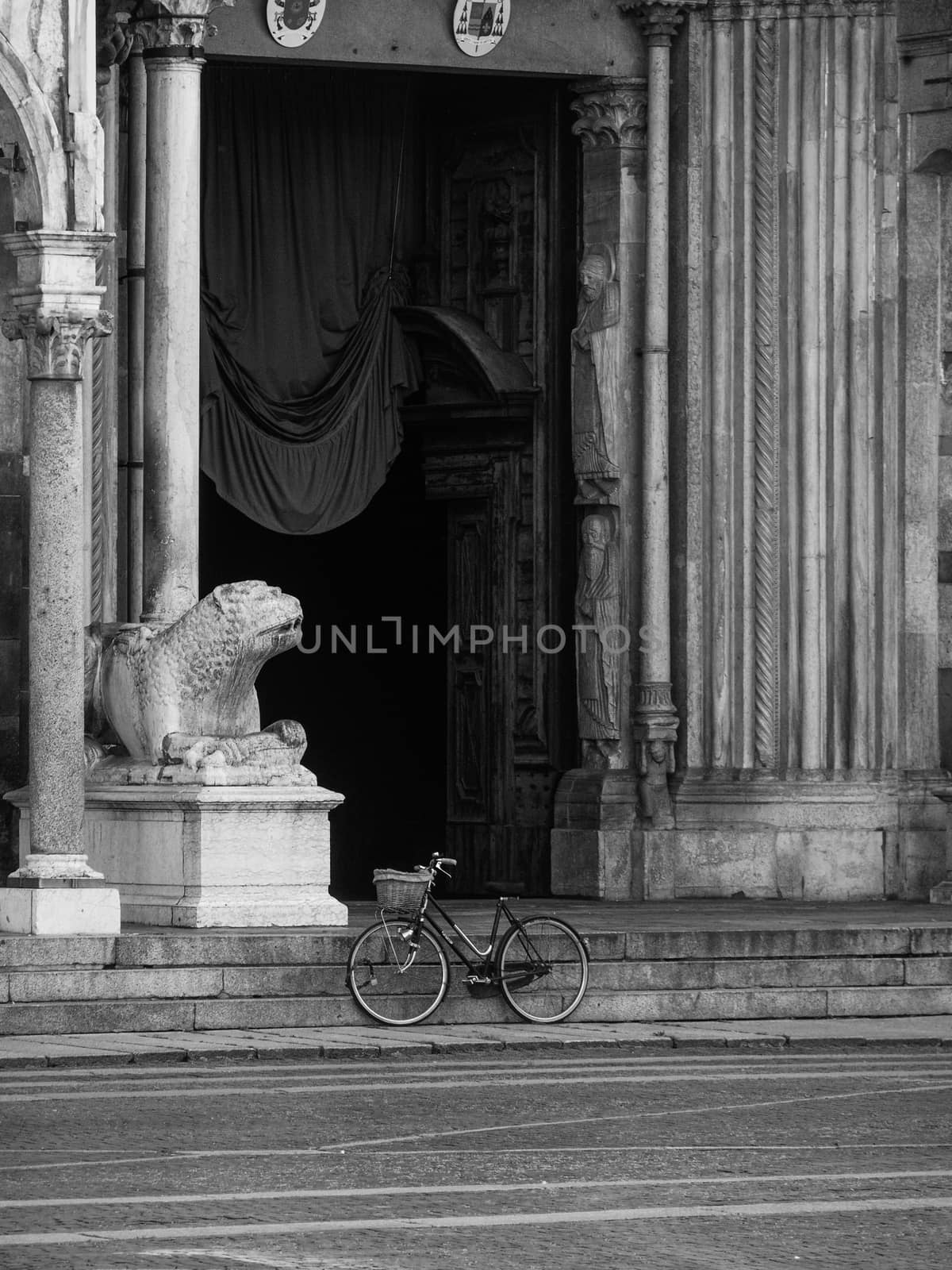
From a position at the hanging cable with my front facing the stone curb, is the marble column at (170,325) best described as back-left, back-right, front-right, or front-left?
front-right

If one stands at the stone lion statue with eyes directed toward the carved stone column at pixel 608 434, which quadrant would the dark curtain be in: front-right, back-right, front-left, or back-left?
front-left

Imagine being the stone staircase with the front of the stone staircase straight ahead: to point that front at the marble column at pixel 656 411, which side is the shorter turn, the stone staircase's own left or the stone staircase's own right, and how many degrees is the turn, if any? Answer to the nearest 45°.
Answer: approximately 180°

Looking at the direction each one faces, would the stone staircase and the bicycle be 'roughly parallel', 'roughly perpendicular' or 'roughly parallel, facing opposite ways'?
roughly perpendicular

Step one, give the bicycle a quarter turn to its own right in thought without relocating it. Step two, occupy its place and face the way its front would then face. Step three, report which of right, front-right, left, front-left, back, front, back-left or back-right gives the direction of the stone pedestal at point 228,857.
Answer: front-left

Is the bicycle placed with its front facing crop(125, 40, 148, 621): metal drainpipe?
no

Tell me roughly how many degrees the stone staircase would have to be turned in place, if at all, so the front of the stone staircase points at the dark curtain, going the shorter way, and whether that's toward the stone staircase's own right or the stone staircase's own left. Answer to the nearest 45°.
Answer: approximately 180°

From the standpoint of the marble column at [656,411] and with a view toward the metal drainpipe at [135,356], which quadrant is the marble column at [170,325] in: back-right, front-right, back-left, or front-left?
front-left

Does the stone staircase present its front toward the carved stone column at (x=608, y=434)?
no

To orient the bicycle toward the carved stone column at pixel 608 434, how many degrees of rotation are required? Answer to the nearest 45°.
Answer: approximately 90° to its right

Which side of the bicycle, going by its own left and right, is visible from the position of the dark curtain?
right

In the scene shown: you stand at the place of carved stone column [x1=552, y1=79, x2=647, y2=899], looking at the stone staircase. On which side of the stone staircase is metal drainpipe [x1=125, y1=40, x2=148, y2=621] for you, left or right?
right

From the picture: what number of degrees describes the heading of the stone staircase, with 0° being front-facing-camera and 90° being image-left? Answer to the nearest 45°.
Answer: approximately 0°

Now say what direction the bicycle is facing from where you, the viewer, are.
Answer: facing to the left of the viewer

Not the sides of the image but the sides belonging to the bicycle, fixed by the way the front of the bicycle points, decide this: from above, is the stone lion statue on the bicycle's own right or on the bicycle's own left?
on the bicycle's own right
